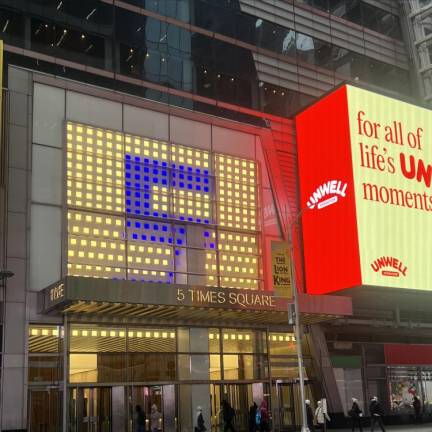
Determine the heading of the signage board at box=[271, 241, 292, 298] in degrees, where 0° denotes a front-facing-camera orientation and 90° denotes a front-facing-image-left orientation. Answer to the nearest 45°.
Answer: approximately 0°

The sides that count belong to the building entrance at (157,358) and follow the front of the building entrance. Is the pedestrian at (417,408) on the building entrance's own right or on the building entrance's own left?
on the building entrance's own left

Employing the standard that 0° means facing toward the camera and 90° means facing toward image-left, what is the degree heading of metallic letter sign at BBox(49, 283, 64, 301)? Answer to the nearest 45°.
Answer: approximately 45°
